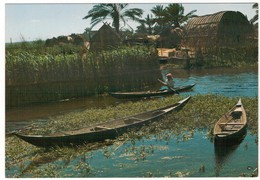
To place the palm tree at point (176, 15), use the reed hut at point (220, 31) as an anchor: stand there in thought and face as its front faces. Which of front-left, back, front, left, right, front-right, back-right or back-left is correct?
back

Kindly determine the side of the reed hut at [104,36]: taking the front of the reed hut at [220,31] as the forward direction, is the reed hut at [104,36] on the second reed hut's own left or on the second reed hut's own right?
on the second reed hut's own right

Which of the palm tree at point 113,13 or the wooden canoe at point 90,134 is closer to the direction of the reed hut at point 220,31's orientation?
the wooden canoe

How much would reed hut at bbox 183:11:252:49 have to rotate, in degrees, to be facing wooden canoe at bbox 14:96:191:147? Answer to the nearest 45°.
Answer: approximately 45° to its right

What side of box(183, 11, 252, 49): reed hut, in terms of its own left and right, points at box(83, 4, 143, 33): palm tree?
right
